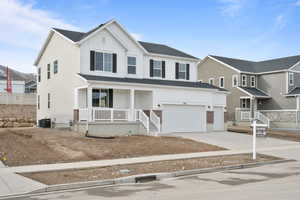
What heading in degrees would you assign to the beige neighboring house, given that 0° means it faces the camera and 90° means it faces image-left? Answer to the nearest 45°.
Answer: approximately 315°

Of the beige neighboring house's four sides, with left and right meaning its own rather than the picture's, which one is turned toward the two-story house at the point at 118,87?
right

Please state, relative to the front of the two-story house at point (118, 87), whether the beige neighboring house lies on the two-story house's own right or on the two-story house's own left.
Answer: on the two-story house's own left

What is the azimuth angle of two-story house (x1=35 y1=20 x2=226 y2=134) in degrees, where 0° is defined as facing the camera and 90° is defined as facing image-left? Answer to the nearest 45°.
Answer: approximately 315°
